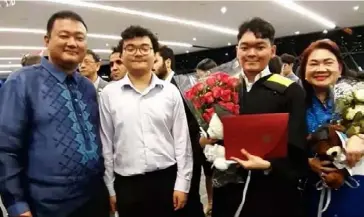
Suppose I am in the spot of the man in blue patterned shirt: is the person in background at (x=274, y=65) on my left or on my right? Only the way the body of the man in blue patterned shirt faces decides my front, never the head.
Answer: on my left

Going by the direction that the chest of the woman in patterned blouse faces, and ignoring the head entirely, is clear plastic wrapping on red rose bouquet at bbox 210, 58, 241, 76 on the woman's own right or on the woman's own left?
on the woman's own right

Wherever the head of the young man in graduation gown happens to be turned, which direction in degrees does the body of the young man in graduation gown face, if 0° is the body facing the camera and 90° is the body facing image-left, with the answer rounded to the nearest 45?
approximately 45°

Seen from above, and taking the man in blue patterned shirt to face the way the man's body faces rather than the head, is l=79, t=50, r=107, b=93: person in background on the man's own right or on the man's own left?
on the man's own left

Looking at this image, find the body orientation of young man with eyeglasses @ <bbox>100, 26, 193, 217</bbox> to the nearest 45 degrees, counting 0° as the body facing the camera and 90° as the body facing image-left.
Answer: approximately 0°

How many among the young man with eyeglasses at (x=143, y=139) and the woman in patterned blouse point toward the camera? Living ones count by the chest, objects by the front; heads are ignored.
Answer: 2

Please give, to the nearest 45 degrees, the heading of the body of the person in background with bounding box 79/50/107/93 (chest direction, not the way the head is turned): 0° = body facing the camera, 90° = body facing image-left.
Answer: approximately 45°

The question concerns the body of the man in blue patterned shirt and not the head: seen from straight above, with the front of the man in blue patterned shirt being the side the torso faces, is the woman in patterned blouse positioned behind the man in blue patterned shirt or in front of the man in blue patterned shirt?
in front

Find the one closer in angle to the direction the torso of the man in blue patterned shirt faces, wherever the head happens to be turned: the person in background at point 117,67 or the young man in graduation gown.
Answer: the young man in graduation gown
